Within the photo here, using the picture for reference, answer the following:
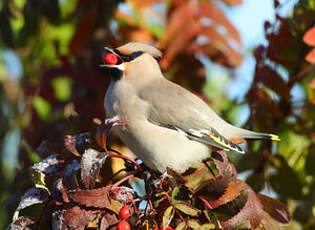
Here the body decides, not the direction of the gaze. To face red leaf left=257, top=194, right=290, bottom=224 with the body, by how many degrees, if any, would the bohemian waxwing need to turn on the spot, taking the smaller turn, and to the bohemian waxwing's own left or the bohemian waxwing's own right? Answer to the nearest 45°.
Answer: approximately 135° to the bohemian waxwing's own left

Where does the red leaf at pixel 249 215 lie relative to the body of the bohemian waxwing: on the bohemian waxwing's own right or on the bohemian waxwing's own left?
on the bohemian waxwing's own left

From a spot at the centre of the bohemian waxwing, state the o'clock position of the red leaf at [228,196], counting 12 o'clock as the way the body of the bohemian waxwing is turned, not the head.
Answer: The red leaf is roughly at 8 o'clock from the bohemian waxwing.

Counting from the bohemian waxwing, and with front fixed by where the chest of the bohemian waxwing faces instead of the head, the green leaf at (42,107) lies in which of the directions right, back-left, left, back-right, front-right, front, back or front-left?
front-right

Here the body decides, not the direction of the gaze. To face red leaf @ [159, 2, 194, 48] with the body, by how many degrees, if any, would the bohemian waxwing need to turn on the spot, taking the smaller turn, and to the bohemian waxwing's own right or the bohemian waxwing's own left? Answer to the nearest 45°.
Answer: approximately 90° to the bohemian waxwing's own right

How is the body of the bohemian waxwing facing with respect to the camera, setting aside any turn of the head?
to the viewer's left

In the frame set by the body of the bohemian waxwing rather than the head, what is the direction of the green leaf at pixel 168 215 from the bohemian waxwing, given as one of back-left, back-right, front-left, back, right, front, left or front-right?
left

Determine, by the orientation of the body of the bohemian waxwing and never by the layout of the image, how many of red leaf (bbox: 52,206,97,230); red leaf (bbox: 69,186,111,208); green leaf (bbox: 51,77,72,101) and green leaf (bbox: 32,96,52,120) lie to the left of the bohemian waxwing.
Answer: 2

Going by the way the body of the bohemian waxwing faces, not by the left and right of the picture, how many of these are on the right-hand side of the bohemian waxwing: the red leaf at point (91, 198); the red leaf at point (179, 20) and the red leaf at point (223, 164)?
1
